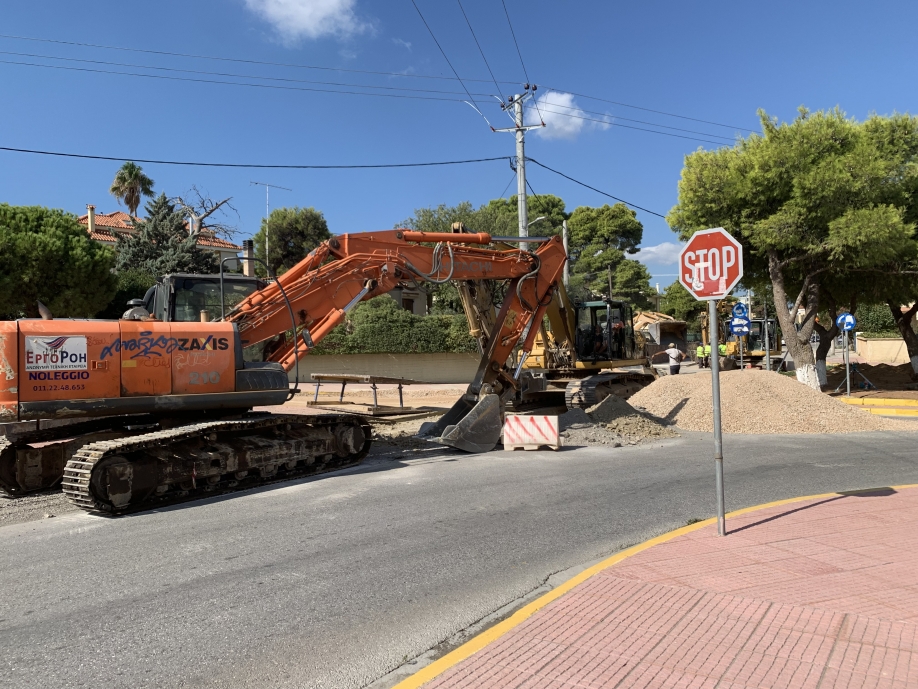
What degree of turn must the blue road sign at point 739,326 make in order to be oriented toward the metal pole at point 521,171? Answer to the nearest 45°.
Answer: approximately 90° to its right

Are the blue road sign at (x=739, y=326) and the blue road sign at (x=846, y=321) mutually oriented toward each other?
no

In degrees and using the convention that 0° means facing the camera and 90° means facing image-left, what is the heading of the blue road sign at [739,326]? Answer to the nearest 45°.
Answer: approximately 0°

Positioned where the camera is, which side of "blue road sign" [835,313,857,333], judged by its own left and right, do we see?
front

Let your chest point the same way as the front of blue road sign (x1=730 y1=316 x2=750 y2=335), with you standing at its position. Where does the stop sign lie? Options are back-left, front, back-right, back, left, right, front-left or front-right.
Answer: front

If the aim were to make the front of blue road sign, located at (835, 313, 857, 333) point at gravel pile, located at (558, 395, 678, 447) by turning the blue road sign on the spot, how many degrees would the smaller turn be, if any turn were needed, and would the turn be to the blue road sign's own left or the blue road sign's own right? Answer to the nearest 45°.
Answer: approximately 45° to the blue road sign's own right

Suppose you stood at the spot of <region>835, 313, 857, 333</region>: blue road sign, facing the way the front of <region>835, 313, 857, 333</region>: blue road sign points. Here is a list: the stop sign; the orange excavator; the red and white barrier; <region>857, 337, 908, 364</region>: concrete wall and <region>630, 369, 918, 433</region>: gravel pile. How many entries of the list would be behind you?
1

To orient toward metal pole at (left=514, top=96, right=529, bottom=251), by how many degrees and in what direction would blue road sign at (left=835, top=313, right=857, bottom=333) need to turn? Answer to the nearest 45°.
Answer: approximately 90° to its right

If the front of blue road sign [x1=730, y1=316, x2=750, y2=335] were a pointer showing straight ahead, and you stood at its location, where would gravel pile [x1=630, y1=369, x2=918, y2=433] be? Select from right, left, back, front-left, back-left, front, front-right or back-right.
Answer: front

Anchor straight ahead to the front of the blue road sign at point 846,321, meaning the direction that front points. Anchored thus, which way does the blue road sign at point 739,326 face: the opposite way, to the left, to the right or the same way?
the same way

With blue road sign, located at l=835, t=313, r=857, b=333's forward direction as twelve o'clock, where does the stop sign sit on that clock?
The stop sign is roughly at 12 o'clock from the blue road sign.

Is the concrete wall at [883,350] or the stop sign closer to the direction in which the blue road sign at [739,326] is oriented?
the stop sign

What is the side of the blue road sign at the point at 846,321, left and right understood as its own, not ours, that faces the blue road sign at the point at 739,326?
right

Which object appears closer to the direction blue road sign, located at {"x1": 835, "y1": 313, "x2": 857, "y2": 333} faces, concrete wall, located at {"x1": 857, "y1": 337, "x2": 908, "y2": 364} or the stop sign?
the stop sign

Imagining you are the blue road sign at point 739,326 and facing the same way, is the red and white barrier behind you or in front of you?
in front

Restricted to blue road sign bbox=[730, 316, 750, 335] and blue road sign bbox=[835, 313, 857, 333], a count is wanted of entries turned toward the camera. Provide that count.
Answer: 2

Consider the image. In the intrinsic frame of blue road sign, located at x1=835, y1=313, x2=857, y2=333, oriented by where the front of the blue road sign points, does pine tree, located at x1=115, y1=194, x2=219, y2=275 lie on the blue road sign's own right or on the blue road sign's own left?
on the blue road sign's own right

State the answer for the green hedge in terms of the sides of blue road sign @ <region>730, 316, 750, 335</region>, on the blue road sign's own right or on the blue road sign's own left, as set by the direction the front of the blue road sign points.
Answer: on the blue road sign's own right
